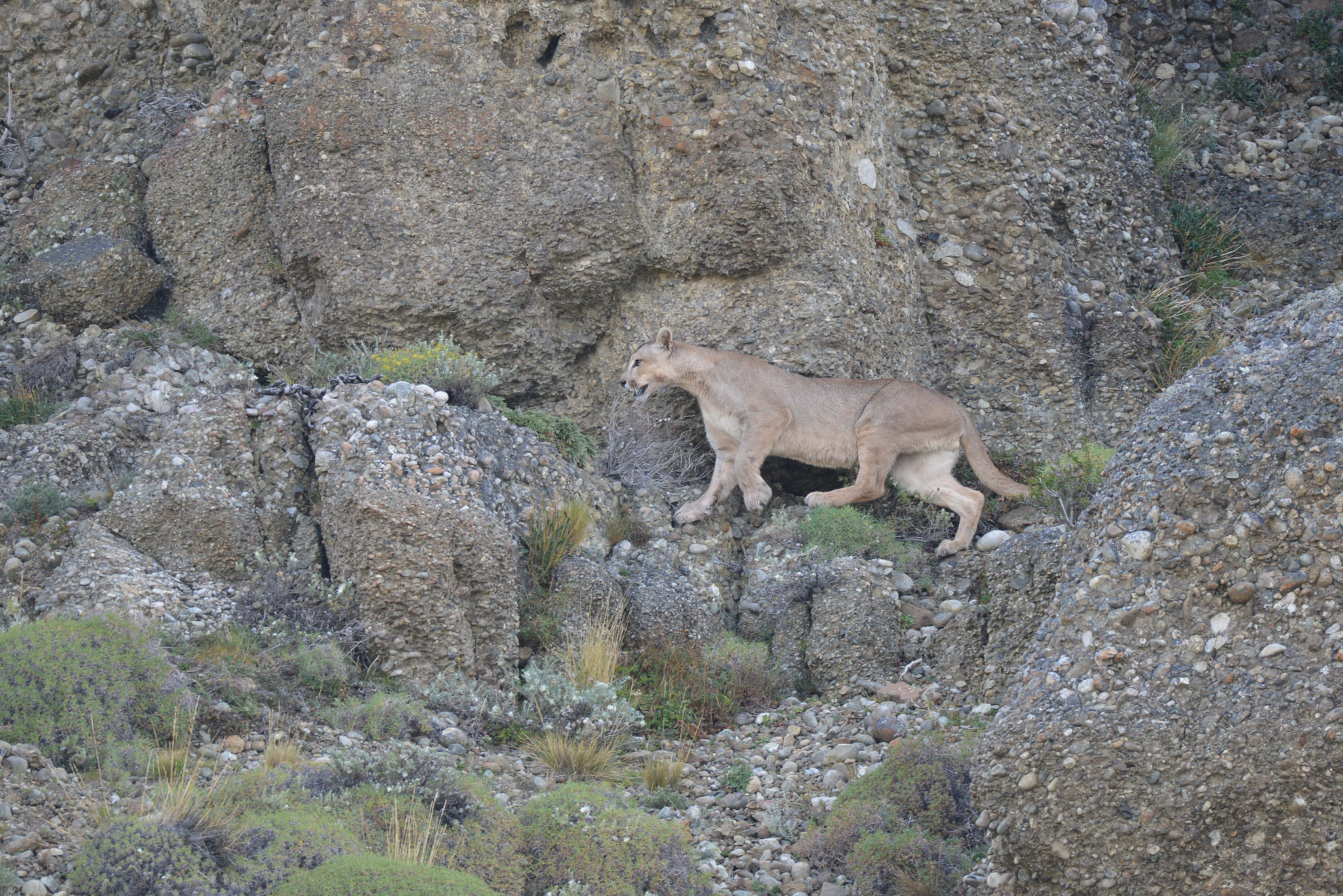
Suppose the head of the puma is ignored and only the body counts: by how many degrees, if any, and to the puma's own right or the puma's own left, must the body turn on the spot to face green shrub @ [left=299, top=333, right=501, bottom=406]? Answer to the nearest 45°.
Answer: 0° — it already faces it

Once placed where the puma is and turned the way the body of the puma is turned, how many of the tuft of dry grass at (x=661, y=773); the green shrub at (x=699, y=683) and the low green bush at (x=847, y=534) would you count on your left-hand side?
3

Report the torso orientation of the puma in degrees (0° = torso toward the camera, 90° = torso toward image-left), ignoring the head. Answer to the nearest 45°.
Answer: approximately 90°

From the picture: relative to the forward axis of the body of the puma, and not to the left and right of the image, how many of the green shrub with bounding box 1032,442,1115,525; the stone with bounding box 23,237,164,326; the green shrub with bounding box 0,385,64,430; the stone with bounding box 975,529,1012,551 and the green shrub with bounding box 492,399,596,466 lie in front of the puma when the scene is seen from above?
3

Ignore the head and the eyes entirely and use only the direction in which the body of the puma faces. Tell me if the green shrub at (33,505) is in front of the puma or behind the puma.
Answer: in front

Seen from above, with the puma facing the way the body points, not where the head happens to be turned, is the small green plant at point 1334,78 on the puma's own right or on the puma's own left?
on the puma's own right

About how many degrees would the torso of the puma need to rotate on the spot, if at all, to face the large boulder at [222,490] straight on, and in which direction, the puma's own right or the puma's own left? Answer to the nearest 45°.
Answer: approximately 45° to the puma's own left

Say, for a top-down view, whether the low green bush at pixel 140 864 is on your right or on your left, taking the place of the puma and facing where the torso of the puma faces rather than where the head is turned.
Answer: on your left

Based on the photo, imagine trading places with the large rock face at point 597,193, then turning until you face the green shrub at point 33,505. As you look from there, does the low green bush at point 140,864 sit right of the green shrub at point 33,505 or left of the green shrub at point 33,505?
left

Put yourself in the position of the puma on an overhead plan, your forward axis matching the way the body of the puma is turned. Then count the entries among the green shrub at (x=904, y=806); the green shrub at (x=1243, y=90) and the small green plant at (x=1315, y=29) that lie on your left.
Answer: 1

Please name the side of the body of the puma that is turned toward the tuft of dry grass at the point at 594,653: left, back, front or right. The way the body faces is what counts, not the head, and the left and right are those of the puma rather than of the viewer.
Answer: left
